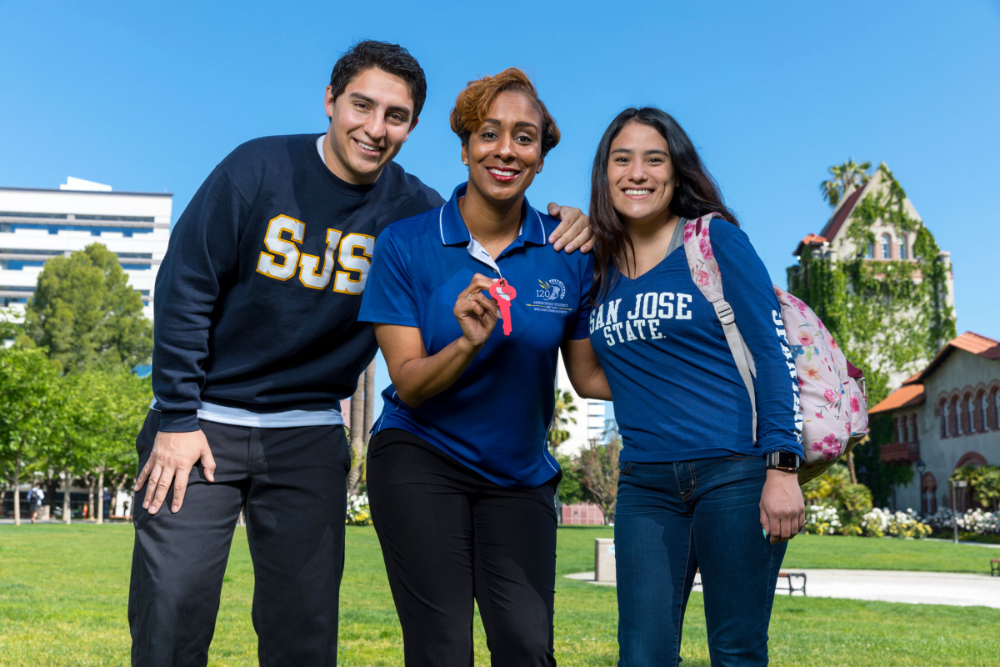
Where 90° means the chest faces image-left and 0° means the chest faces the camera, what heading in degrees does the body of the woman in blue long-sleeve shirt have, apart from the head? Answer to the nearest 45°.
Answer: approximately 45°

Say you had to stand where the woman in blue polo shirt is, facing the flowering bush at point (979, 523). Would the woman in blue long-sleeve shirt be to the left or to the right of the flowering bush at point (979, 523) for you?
right

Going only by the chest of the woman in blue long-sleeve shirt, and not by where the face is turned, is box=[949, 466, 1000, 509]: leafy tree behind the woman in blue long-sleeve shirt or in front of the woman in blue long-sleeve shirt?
behind

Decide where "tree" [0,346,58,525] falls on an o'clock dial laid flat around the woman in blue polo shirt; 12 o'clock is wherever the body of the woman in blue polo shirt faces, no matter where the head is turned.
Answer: The tree is roughly at 5 o'clock from the woman in blue polo shirt.

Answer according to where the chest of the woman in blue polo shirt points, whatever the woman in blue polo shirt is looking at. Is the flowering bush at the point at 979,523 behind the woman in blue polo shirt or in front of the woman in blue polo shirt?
behind

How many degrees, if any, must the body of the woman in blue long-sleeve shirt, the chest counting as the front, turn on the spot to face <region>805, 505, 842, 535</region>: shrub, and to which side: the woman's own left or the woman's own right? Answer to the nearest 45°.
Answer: approximately 135° to the woman's own right

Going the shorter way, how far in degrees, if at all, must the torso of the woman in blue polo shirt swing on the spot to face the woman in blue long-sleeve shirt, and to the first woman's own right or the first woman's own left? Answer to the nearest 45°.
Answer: approximately 90° to the first woman's own left

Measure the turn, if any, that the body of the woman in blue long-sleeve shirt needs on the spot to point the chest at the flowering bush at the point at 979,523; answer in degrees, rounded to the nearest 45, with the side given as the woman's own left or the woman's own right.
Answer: approximately 135° to the woman's own right
